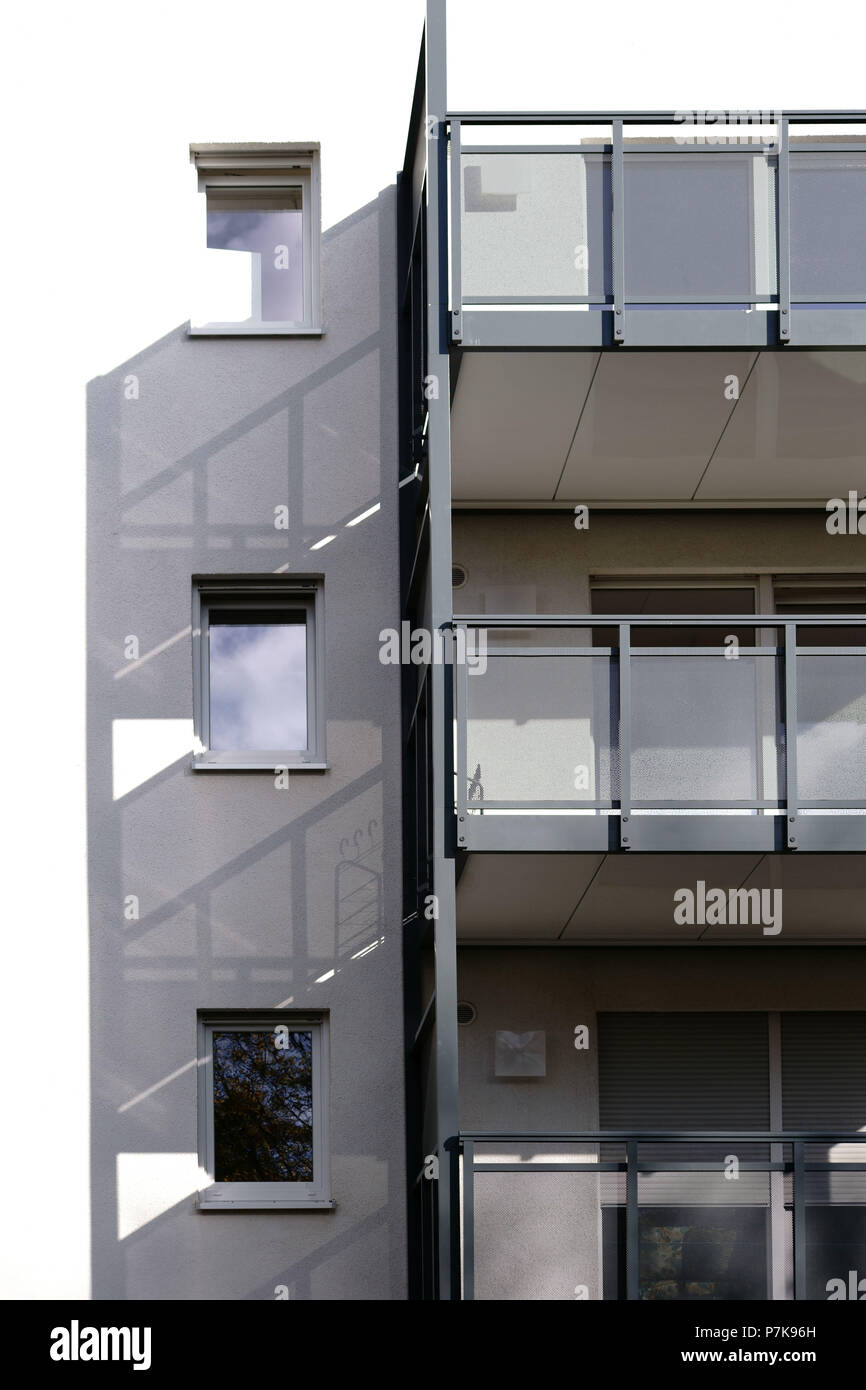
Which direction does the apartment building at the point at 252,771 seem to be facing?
toward the camera

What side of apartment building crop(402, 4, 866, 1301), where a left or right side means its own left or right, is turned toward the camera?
front
